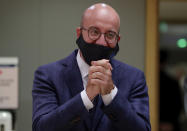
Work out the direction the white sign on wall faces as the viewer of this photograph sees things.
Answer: facing the viewer

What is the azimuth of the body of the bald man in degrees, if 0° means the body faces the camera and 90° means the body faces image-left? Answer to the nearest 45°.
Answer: approximately 0°

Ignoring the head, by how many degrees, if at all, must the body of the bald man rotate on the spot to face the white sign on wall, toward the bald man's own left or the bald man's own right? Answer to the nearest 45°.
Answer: approximately 135° to the bald man's own right

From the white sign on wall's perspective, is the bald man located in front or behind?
in front
